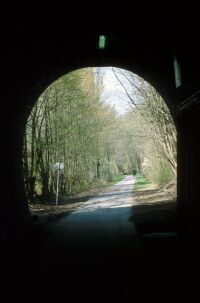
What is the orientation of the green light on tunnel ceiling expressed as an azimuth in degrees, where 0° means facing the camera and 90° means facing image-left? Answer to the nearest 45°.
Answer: approximately 0°
